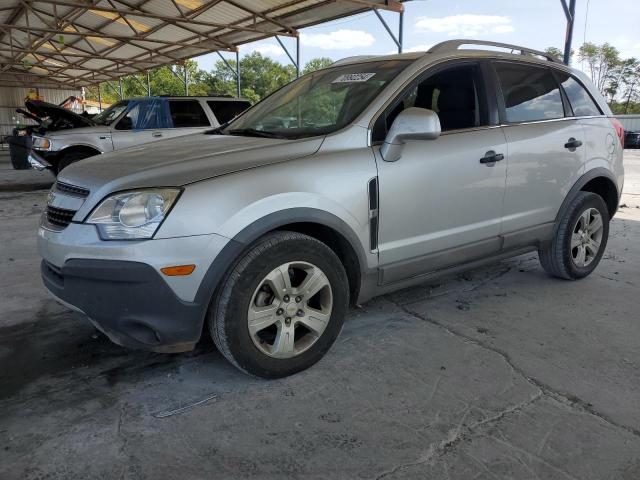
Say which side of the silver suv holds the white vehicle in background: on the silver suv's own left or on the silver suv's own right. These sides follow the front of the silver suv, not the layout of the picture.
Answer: on the silver suv's own right

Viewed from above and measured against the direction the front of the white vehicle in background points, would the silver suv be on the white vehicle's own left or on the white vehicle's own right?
on the white vehicle's own left

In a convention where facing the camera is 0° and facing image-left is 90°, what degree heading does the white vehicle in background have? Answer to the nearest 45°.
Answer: approximately 90°

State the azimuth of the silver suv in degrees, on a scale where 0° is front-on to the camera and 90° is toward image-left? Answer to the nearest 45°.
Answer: approximately 45°

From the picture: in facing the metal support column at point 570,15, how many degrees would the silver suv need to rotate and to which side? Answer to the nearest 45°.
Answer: approximately 180°

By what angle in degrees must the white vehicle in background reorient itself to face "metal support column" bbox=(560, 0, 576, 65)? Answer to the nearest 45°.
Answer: approximately 180°
